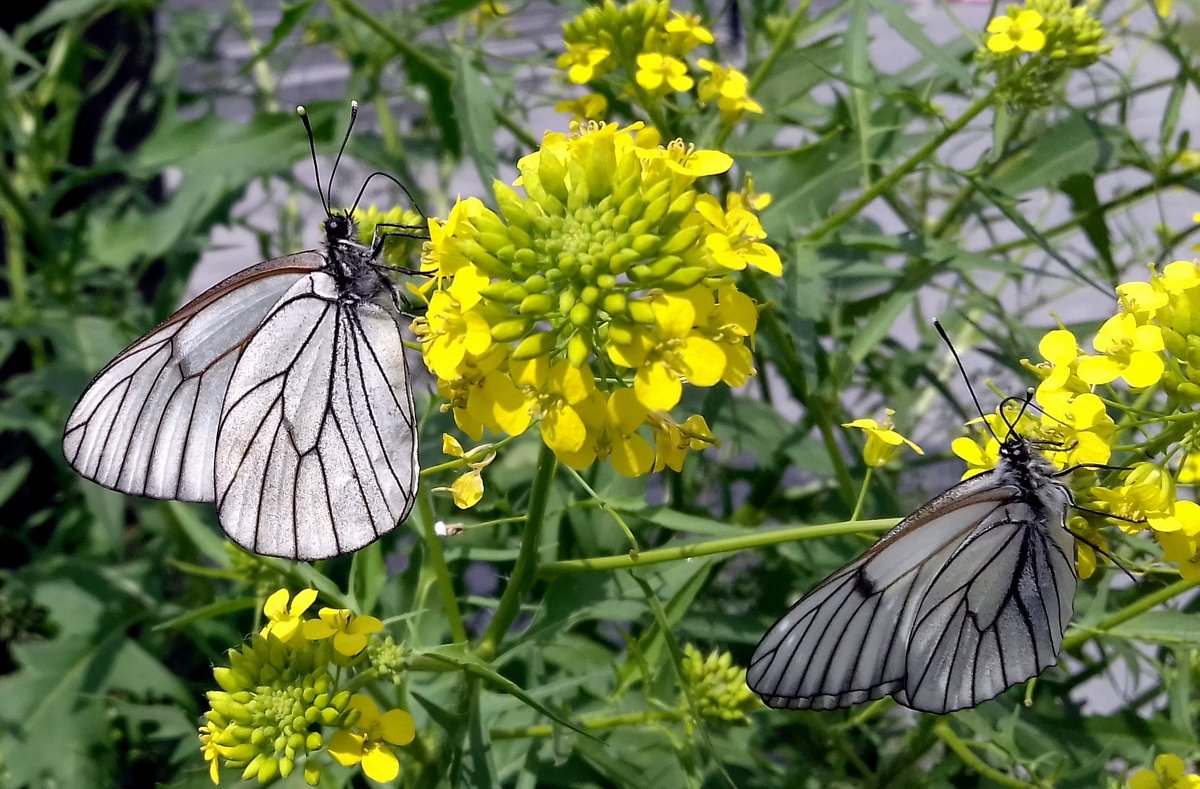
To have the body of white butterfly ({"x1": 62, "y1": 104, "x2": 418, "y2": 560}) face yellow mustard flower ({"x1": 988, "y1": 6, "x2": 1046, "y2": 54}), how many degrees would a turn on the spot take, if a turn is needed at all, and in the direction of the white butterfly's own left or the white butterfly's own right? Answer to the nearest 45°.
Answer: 0° — it already faces it

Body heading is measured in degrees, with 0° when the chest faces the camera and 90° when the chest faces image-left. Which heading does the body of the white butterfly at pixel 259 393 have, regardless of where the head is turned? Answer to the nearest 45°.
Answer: approximately 270°

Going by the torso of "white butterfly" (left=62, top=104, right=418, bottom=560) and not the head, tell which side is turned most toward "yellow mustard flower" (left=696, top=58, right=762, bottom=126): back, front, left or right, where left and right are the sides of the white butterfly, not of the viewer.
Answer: front

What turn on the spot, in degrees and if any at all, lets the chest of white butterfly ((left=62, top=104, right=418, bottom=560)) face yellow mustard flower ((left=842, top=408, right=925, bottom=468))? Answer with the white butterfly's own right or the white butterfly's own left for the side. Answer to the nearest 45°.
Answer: approximately 45° to the white butterfly's own right

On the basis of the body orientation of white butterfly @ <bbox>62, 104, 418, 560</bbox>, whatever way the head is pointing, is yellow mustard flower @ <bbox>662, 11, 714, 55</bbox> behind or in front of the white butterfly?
in front

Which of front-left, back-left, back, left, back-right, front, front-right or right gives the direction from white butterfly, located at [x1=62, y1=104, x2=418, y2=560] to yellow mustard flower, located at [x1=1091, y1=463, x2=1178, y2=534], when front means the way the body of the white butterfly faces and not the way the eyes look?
front-right

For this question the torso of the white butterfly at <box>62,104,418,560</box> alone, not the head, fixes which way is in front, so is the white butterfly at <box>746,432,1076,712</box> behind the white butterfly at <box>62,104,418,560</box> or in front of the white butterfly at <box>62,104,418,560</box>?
in front

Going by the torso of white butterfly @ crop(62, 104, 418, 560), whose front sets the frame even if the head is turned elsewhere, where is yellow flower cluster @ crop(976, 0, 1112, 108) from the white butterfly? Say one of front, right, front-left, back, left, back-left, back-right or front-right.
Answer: front

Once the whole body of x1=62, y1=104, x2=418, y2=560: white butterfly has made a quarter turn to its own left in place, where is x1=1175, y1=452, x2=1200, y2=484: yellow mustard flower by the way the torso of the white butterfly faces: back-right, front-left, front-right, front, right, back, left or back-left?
back-right
